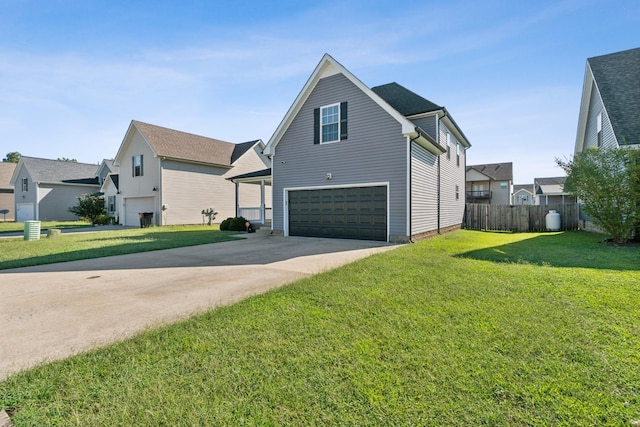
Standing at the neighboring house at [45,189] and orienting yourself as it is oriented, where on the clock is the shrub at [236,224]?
The shrub is roughly at 10 o'clock from the neighboring house.

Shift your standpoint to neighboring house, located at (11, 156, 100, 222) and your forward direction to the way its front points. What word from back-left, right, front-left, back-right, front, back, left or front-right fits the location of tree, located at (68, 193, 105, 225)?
front-left

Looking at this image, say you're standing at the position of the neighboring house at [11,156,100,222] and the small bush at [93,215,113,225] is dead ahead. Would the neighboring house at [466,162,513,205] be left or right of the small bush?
left

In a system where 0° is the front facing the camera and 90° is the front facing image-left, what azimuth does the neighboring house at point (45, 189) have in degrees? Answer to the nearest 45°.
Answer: approximately 45°

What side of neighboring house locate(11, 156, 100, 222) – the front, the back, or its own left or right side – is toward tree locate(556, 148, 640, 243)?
left

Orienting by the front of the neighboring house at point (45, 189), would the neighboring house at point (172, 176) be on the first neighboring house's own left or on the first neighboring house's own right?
on the first neighboring house's own left

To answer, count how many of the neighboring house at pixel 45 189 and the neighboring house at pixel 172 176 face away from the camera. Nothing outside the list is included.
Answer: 0

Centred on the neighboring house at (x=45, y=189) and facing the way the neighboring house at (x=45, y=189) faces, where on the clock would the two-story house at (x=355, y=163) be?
The two-story house is roughly at 10 o'clock from the neighboring house.

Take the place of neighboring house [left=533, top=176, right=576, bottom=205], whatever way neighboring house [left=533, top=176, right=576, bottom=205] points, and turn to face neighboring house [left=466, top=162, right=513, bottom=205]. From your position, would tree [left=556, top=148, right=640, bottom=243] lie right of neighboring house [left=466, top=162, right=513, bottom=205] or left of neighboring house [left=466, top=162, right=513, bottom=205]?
left

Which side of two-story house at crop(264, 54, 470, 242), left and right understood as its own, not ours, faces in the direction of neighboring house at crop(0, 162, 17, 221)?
right

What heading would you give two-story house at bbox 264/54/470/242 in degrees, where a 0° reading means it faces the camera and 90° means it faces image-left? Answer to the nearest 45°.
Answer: approximately 45°
